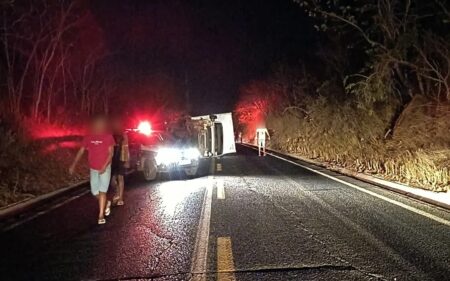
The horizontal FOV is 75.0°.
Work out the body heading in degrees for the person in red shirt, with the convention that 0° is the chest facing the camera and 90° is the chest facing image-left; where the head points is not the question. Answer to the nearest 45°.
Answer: approximately 0°

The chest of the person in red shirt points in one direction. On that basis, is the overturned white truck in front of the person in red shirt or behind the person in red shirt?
behind

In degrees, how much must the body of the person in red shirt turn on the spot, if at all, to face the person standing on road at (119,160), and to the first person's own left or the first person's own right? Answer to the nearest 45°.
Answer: approximately 180°
